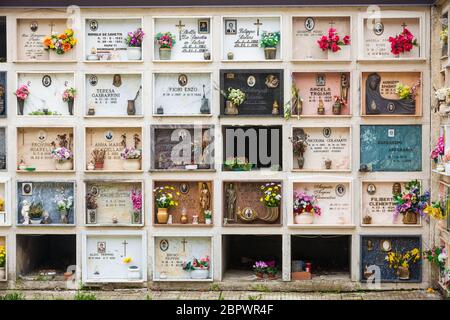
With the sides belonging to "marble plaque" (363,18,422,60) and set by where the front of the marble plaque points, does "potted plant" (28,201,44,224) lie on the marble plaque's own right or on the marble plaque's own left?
on the marble plaque's own right

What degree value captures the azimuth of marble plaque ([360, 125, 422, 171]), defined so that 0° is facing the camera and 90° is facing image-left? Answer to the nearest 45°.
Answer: approximately 0°

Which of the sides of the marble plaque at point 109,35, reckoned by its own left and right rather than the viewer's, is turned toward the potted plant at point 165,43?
left

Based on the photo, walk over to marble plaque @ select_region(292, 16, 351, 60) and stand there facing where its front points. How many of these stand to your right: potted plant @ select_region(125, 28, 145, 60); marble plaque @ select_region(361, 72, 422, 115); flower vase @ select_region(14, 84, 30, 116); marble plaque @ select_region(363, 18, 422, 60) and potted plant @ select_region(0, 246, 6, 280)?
3
